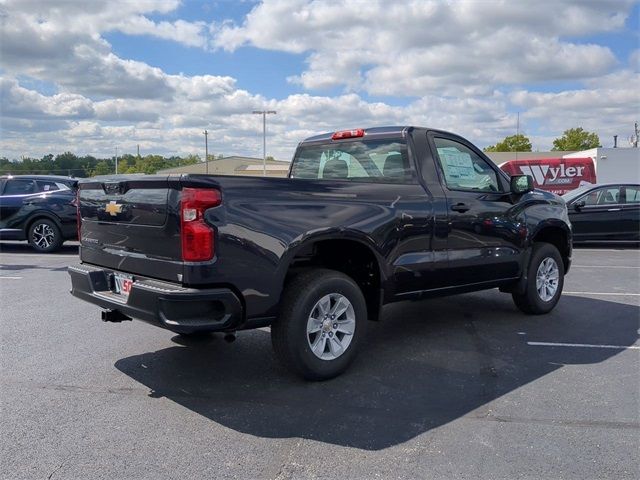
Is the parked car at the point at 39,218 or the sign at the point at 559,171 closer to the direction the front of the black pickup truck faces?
the sign

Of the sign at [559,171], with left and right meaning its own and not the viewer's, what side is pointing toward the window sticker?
front

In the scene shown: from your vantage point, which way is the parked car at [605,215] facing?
to the viewer's left

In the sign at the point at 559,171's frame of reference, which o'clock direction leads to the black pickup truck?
The black pickup truck is roughly at 12 o'clock from the sign.

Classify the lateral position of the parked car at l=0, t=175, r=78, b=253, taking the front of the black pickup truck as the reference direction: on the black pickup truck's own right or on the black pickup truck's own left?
on the black pickup truck's own left

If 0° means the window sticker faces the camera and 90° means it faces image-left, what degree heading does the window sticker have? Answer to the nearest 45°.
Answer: approximately 315°

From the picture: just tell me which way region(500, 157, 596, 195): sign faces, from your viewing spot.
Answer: facing the viewer

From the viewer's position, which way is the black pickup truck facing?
facing away from the viewer and to the right of the viewer

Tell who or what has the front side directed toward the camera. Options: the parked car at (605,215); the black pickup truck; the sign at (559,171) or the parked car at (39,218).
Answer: the sign

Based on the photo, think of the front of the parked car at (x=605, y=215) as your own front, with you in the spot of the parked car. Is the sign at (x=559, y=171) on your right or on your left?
on your right

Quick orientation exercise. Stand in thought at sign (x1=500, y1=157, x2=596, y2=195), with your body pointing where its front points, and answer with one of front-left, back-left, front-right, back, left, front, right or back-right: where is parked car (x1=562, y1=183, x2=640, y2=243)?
front

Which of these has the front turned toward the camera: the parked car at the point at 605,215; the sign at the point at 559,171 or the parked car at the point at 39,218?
the sign

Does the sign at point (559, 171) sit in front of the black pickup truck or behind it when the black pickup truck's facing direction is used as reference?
in front
